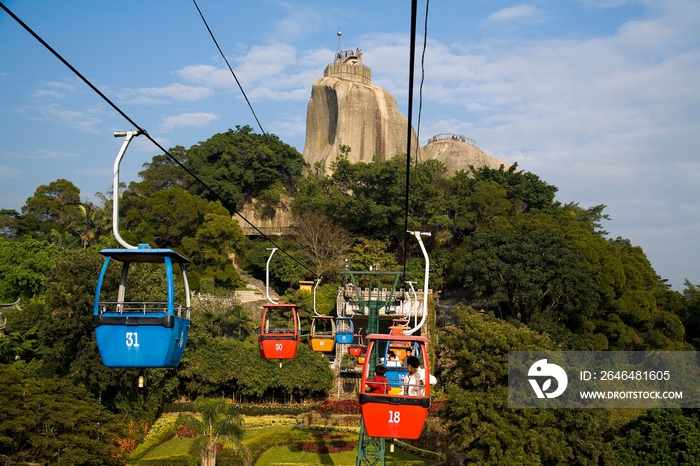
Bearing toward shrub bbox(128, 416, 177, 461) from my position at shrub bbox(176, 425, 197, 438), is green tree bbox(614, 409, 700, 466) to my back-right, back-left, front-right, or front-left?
back-left
